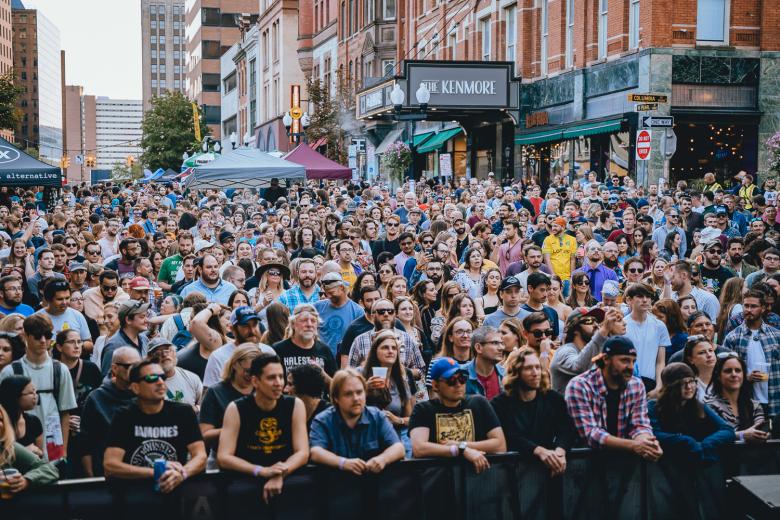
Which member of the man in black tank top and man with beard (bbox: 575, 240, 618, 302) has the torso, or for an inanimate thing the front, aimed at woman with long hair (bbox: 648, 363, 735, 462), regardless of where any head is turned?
the man with beard

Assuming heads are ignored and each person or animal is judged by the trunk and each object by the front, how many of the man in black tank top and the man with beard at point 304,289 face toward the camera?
2

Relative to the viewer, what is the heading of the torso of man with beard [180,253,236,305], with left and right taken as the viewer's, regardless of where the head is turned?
facing the viewer and to the right of the viewer

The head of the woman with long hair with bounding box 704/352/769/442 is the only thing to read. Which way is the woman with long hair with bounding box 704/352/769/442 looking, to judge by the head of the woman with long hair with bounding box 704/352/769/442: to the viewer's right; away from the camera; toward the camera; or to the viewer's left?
toward the camera

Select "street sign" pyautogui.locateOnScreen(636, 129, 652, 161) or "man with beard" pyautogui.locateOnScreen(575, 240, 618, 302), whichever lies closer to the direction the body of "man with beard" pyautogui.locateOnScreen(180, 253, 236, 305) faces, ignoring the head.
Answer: the man with beard

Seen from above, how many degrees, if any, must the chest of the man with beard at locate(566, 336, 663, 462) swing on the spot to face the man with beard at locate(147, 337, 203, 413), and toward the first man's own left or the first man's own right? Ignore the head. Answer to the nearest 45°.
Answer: approximately 135° to the first man's own right

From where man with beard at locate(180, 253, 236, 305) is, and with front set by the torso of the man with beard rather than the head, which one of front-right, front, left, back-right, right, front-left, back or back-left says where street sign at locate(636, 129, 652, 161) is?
left

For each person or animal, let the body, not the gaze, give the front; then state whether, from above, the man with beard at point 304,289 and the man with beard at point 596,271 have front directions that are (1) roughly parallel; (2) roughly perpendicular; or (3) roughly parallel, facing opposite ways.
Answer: roughly parallel

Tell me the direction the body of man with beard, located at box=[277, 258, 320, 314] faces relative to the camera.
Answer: toward the camera

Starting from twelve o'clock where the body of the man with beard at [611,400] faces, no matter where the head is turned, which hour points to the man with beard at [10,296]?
the man with beard at [10,296] is roughly at 5 o'clock from the man with beard at [611,400].

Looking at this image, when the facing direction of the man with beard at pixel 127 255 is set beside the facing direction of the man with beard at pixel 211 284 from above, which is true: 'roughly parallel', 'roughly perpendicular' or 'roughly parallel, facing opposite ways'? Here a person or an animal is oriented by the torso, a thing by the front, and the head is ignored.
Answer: roughly parallel

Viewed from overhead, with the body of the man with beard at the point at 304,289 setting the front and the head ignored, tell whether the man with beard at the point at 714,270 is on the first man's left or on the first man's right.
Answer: on the first man's left

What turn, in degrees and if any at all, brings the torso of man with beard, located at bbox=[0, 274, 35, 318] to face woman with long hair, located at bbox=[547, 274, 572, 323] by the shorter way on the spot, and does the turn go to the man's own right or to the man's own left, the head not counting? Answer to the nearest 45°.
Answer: approximately 45° to the man's own left

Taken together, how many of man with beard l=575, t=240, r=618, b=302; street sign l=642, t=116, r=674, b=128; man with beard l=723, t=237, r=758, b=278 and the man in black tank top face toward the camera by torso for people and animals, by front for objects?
4

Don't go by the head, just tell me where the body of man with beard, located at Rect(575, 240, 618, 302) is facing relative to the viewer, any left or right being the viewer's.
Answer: facing the viewer
